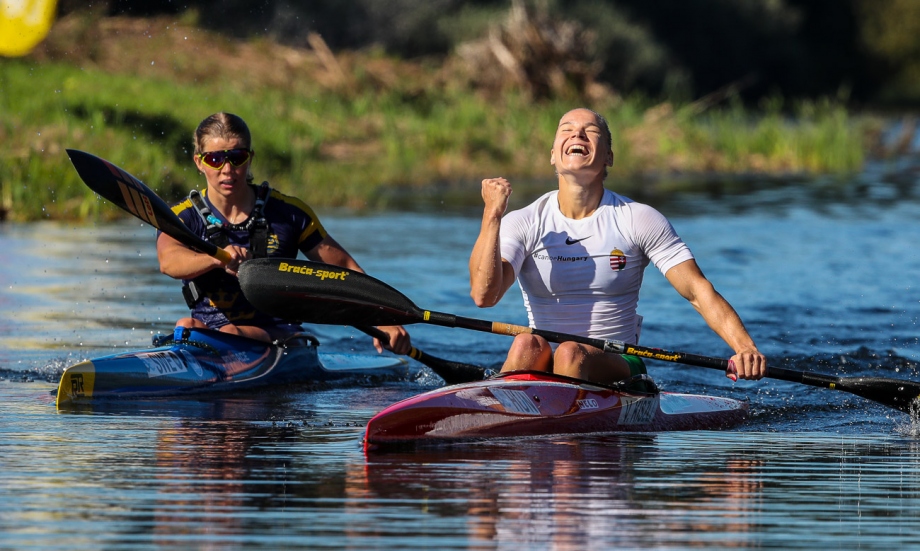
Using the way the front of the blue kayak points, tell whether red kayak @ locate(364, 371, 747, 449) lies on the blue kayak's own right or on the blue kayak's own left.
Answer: on the blue kayak's own left

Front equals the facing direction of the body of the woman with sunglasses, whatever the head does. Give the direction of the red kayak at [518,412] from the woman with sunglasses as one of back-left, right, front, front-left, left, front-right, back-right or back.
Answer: front-left

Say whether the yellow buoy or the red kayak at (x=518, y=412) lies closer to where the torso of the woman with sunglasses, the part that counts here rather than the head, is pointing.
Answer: the red kayak

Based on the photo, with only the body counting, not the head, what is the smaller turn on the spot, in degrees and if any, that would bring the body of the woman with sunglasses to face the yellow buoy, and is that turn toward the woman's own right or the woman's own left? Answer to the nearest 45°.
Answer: approximately 180°

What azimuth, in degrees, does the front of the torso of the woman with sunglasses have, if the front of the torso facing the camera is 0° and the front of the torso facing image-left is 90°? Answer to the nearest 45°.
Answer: approximately 0°
